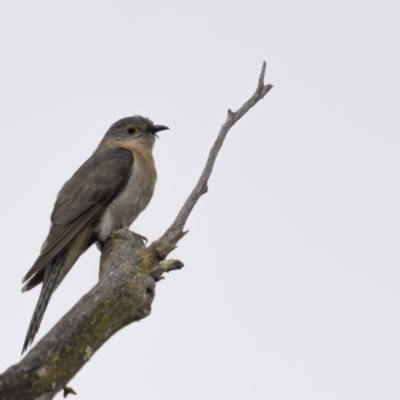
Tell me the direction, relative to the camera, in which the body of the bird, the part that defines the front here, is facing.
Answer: to the viewer's right
